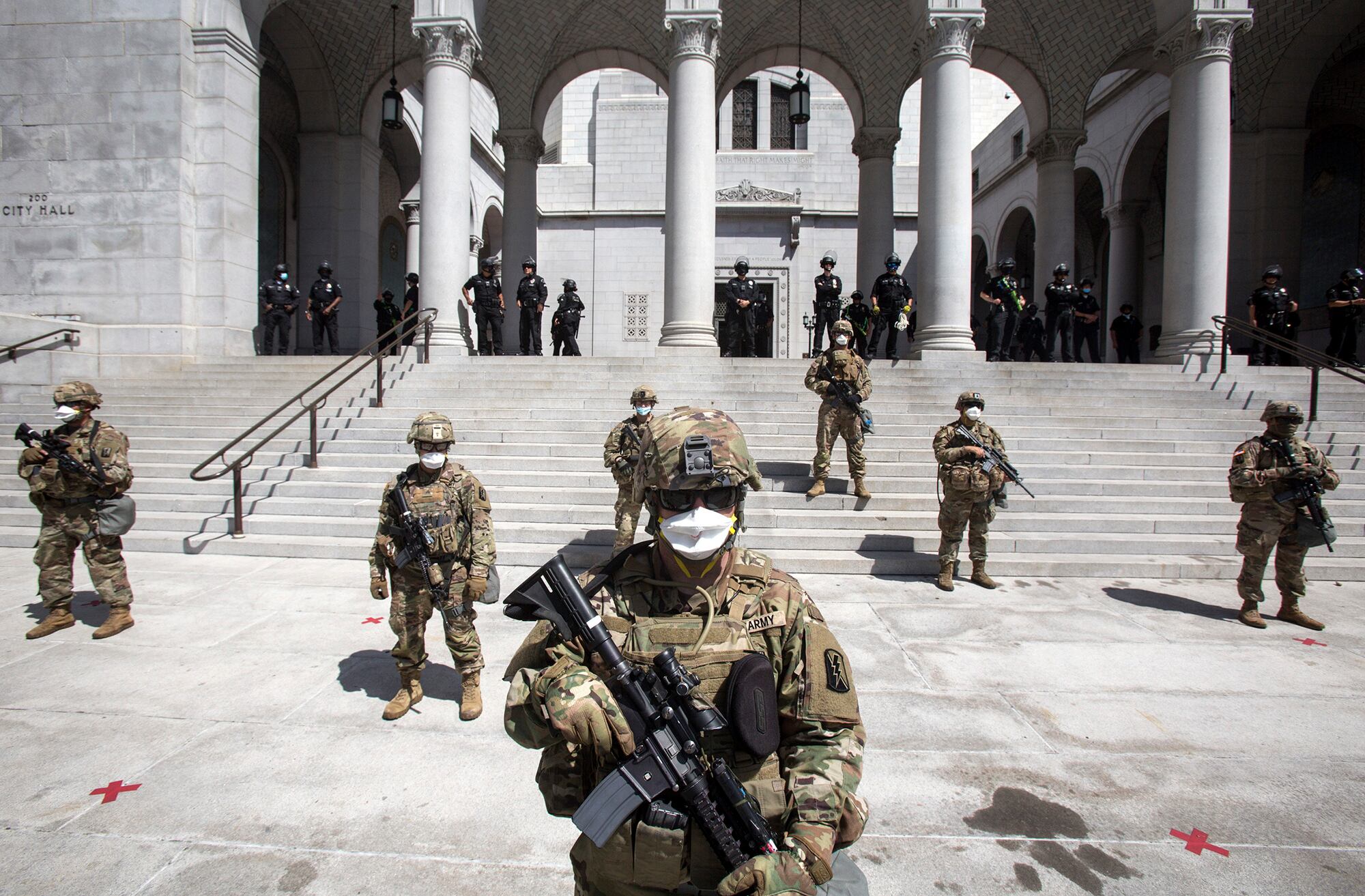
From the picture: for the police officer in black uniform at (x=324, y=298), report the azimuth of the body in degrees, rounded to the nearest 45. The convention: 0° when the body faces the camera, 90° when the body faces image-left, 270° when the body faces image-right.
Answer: approximately 0°

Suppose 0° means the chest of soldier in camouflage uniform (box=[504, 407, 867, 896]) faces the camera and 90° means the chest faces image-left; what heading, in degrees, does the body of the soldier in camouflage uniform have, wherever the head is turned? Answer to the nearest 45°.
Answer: approximately 0°

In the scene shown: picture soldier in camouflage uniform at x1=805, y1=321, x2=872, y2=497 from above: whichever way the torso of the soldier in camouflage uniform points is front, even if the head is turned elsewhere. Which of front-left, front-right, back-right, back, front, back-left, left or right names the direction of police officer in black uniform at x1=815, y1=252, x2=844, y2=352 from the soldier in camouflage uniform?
back

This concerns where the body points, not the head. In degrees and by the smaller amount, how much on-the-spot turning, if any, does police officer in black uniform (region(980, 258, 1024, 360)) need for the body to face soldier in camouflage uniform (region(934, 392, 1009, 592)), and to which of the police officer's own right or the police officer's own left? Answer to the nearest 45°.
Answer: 0° — they already face them

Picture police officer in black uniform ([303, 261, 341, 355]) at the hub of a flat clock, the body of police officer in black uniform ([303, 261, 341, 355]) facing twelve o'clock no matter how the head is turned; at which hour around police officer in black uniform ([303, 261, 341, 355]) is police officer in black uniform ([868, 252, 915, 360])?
police officer in black uniform ([868, 252, 915, 360]) is roughly at 10 o'clock from police officer in black uniform ([303, 261, 341, 355]).

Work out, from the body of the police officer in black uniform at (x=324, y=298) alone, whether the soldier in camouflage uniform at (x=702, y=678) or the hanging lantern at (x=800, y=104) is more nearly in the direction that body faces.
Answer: the soldier in camouflage uniform
